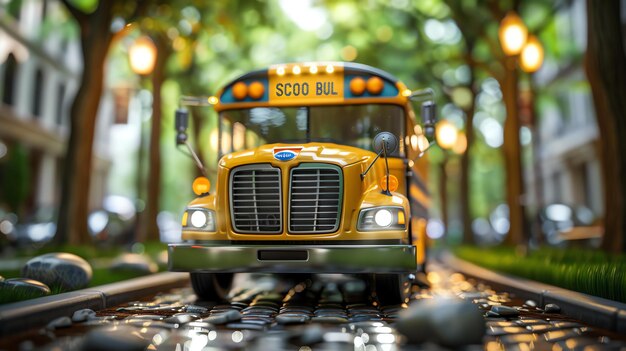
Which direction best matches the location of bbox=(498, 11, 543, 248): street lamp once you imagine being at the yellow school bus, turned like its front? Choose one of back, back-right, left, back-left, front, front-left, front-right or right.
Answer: back-left

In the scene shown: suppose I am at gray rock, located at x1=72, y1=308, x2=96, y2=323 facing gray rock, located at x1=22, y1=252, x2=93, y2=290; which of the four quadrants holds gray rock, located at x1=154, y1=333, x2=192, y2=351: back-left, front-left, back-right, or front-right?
back-right

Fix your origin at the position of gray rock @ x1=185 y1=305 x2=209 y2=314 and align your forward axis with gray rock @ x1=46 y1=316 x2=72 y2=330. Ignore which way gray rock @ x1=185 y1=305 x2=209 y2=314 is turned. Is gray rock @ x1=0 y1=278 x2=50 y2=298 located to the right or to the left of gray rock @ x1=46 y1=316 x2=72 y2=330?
right

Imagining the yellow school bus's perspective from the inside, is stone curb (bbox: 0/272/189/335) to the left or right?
on its right

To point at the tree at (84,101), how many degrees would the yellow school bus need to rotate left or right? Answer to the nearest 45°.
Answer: approximately 135° to its right

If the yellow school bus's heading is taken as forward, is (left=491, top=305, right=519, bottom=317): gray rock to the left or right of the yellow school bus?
on its left

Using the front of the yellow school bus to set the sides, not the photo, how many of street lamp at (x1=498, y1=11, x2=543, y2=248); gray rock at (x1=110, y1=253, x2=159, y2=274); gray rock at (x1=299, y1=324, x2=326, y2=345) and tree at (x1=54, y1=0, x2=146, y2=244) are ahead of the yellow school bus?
1

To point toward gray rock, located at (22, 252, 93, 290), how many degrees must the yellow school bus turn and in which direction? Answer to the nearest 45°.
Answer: approximately 90° to its right

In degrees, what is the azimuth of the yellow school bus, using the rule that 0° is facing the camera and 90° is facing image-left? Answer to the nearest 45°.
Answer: approximately 0°

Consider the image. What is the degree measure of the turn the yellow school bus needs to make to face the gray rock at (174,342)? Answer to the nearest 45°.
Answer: approximately 45° to its right

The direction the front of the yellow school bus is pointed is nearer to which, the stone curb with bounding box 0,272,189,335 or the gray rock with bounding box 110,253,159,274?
the stone curb

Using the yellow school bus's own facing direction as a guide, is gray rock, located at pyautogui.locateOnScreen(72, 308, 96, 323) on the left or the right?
on its right

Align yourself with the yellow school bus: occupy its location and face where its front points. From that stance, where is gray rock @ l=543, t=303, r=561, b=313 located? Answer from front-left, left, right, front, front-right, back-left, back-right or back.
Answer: left
